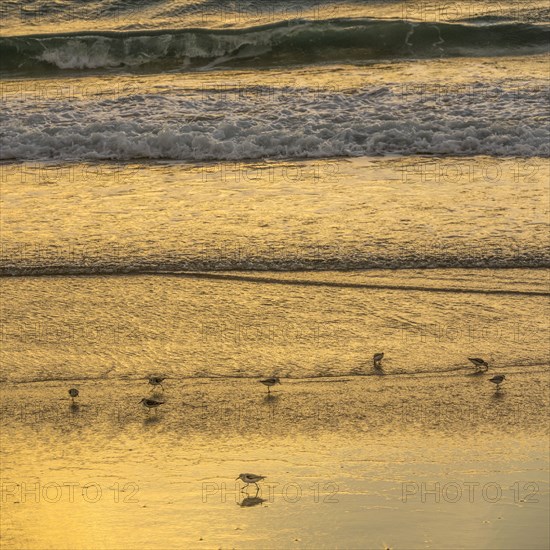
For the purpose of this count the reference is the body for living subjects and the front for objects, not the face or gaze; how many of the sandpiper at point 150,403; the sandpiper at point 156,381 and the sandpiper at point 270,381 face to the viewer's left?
2

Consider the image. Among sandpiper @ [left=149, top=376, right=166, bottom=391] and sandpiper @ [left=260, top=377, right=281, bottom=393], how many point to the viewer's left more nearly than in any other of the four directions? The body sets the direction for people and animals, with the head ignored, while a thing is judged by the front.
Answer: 1

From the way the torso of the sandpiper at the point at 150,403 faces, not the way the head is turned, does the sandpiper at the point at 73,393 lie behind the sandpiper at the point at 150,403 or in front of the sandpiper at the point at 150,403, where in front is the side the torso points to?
in front
